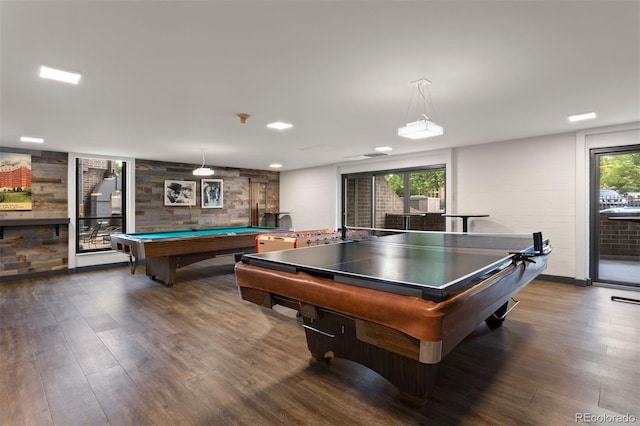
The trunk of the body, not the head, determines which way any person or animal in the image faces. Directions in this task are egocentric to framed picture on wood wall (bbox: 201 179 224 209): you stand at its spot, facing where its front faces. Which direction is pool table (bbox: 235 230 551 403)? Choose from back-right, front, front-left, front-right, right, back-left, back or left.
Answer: front

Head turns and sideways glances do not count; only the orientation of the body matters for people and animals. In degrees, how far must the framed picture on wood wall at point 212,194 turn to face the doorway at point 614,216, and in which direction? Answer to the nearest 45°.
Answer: approximately 45° to its left

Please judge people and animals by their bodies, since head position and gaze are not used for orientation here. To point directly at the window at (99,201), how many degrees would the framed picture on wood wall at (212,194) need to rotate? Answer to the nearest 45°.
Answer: approximately 90° to its right

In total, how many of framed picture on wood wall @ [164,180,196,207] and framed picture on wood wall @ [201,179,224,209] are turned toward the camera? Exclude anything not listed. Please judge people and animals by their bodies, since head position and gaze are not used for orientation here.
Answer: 2

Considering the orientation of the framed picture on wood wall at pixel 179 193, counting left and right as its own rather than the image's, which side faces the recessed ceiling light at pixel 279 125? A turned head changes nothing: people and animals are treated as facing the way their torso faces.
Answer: front

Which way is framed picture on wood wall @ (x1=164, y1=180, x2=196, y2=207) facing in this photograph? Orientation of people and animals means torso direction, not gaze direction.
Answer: toward the camera

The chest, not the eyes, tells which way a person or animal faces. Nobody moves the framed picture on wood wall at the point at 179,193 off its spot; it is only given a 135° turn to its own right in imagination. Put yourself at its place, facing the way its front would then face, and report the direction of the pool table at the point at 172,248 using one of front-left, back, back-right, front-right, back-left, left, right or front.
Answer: back-left

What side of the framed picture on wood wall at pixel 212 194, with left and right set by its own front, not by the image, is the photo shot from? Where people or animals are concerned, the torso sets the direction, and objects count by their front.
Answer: front

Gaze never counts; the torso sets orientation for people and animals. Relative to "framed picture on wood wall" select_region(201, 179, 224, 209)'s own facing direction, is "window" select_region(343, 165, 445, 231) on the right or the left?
on its left

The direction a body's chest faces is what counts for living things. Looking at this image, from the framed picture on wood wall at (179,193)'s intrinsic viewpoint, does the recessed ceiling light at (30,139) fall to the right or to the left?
on its right

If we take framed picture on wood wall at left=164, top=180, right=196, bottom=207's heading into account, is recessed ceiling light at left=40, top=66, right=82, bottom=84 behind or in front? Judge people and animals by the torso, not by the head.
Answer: in front

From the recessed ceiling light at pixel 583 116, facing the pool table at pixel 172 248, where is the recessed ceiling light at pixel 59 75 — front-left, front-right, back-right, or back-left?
front-left

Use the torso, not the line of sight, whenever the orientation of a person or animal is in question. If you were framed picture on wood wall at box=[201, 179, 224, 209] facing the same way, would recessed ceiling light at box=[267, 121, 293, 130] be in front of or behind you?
in front

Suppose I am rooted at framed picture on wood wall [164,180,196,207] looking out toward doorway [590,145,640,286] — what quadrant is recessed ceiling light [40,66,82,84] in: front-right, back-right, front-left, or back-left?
front-right

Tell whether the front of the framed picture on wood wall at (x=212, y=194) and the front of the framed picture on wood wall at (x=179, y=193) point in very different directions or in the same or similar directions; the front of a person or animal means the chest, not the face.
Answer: same or similar directions

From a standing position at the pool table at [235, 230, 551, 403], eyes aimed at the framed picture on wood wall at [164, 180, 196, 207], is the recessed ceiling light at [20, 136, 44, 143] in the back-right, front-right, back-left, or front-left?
front-left

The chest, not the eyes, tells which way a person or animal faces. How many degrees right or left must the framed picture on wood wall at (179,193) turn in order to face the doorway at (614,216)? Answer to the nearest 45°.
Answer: approximately 45° to its left

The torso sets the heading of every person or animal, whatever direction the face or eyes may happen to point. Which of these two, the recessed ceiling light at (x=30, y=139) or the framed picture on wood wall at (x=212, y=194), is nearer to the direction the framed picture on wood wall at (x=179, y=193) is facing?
the recessed ceiling light
